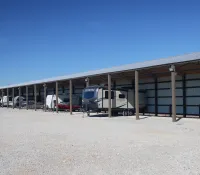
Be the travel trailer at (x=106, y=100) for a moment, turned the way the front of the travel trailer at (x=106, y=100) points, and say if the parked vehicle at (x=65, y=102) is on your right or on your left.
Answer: on your right

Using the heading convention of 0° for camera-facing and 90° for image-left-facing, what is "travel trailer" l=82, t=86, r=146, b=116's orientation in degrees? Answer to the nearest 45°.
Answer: approximately 45°
